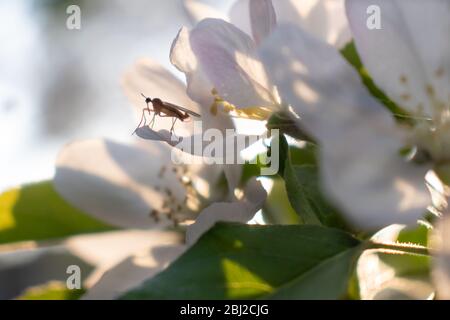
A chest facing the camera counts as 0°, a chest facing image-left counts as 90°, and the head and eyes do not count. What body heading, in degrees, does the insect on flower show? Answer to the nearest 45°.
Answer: approximately 90°
